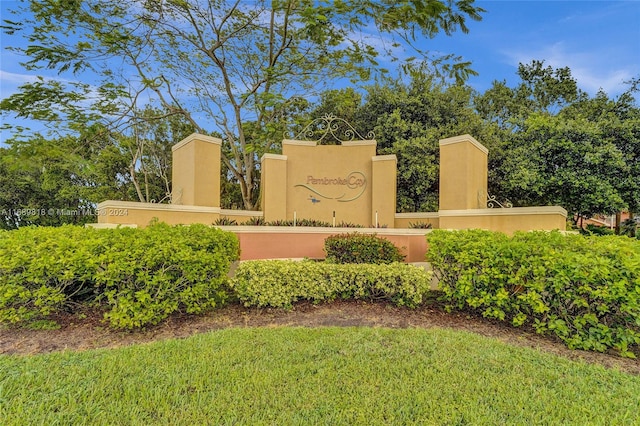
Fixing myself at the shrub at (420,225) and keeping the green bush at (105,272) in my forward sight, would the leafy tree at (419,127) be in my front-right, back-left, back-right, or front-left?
back-right

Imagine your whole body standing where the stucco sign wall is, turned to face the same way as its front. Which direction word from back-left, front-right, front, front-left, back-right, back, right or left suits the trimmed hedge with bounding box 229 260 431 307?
front

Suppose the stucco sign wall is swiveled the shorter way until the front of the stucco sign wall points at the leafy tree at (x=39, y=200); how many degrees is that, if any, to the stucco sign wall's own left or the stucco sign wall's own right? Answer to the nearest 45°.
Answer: approximately 135° to the stucco sign wall's own right

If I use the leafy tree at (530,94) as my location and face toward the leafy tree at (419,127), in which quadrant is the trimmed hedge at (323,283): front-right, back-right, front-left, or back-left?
front-left

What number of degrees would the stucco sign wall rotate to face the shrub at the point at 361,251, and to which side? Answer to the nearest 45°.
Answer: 0° — it already faces it

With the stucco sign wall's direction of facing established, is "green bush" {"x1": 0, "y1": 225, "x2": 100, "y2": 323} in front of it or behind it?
in front

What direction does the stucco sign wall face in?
toward the camera

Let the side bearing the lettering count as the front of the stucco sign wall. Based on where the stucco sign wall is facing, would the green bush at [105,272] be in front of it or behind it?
in front

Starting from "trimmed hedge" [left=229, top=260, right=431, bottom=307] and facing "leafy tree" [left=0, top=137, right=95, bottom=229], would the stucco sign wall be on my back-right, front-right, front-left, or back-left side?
front-right

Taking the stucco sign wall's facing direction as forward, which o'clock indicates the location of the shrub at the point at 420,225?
The shrub is roughly at 10 o'clock from the stucco sign wall.

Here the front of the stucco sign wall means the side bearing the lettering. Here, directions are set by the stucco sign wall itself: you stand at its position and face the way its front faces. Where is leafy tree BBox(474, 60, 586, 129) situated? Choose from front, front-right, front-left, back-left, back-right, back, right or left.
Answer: back-left

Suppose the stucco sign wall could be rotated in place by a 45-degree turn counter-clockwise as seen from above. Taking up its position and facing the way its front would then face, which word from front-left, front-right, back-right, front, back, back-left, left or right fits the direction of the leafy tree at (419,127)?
left
